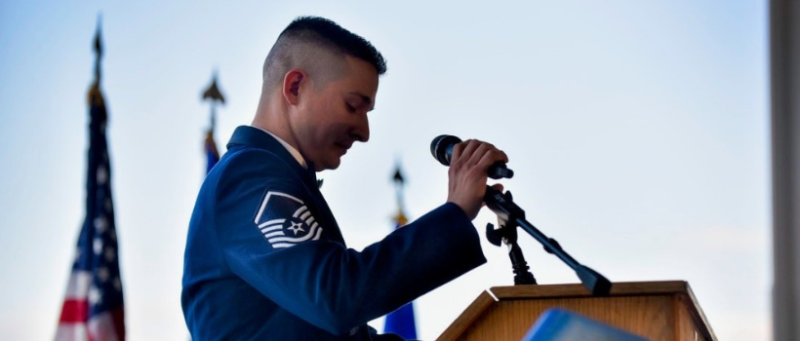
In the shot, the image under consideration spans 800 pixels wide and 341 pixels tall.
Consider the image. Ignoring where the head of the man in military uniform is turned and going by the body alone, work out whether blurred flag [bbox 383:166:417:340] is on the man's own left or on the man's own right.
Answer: on the man's own left

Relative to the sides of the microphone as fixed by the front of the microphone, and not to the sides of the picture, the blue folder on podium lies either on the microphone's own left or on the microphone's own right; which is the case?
on the microphone's own left

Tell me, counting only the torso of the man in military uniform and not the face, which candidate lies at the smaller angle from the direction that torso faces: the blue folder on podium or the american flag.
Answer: the blue folder on podium

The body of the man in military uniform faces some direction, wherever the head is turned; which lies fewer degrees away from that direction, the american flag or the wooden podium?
the wooden podium

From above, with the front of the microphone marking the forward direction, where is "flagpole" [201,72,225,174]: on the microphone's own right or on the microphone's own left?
on the microphone's own right

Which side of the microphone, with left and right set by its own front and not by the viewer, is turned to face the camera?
left

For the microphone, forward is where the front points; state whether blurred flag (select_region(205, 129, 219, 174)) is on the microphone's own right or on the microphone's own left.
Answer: on the microphone's own right

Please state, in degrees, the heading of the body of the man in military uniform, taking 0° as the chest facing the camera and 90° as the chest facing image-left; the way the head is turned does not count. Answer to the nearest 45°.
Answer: approximately 270°
